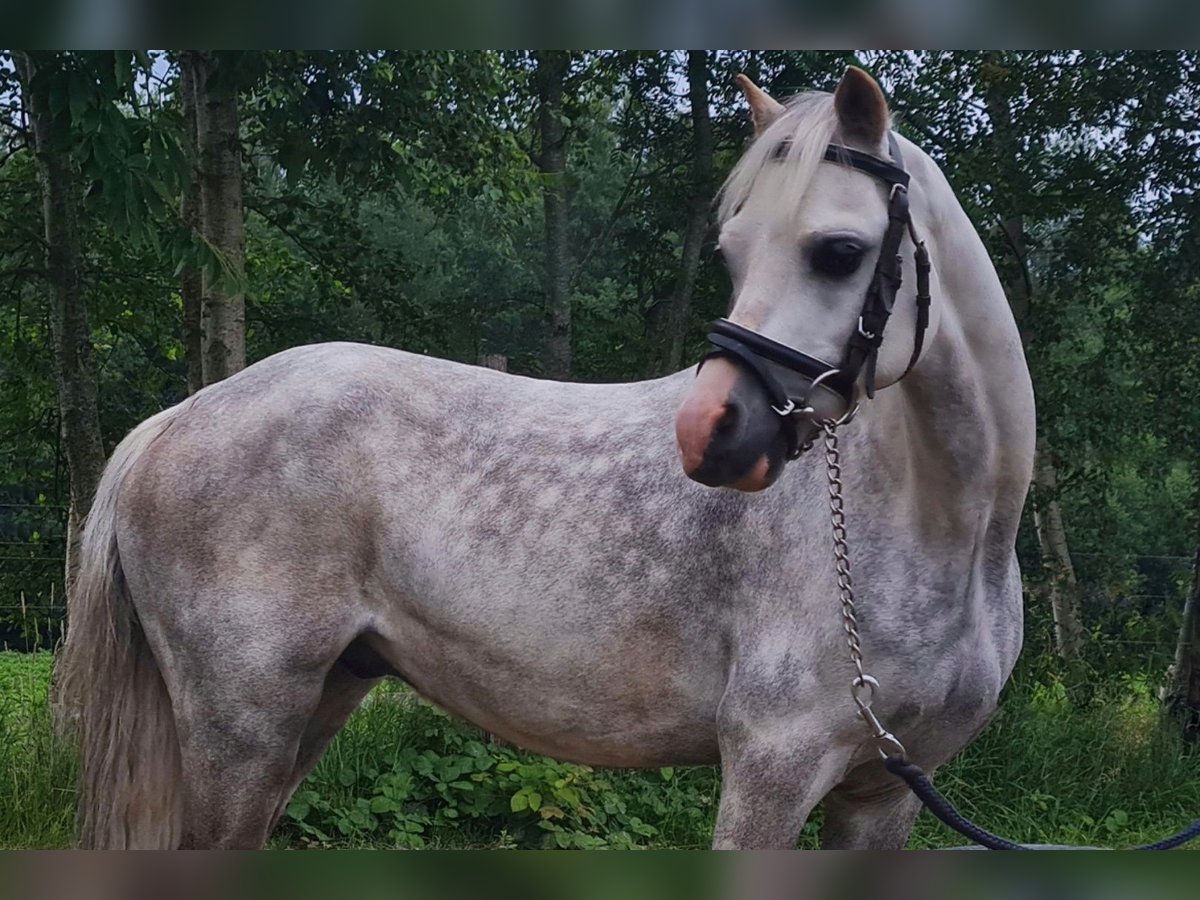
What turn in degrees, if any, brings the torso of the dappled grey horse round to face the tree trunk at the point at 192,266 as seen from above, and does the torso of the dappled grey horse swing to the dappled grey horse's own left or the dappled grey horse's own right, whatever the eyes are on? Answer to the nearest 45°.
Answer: approximately 135° to the dappled grey horse's own left

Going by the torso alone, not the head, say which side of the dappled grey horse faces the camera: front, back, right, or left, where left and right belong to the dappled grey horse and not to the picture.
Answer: right

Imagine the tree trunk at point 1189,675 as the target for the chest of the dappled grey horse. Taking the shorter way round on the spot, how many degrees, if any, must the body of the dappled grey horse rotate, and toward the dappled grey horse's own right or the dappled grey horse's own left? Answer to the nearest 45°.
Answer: approximately 45° to the dappled grey horse's own left

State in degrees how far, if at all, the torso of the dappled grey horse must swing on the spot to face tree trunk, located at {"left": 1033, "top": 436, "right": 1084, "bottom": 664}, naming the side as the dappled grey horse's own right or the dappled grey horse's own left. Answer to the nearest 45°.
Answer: approximately 45° to the dappled grey horse's own left

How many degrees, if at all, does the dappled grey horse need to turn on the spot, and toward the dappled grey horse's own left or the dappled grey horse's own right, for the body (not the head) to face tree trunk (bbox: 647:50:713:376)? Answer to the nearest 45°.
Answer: approximately 90° to the dappled grey horse's own left

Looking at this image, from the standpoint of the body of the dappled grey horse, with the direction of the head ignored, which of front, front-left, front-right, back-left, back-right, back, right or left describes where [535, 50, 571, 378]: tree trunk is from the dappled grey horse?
left

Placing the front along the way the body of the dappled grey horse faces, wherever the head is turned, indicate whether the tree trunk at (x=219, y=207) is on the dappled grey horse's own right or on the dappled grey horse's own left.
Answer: on the dappled grey horse's own left

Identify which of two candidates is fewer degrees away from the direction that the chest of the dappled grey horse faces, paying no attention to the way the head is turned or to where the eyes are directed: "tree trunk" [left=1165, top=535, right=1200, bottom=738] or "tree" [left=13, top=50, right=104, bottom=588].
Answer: the tree trunk

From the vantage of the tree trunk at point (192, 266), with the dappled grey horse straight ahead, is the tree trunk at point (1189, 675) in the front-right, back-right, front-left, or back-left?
front-left

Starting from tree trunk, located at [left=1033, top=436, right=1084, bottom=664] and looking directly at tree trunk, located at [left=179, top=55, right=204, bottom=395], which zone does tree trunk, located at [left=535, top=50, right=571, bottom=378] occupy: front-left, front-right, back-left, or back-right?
front-right
